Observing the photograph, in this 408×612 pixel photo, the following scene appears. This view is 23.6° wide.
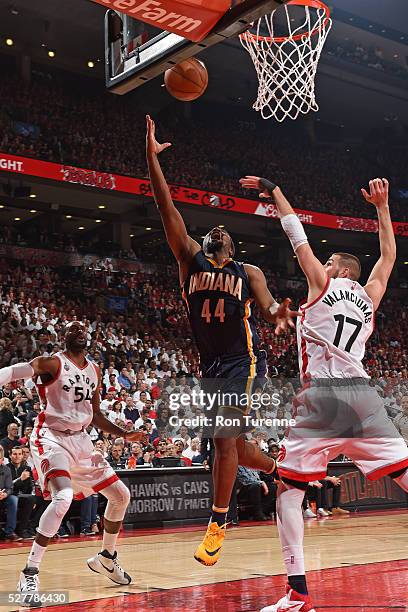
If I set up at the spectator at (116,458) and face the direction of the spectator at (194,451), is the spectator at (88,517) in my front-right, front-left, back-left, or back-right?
back-right

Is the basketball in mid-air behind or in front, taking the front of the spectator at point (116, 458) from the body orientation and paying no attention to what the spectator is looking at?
in front

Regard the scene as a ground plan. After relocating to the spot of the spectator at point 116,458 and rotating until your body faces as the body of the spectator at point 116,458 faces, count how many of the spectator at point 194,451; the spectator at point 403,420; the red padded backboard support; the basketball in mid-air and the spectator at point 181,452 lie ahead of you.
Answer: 2

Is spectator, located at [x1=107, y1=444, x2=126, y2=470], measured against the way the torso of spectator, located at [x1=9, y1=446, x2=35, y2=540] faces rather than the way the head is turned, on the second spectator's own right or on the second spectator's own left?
on the second spectator's own left

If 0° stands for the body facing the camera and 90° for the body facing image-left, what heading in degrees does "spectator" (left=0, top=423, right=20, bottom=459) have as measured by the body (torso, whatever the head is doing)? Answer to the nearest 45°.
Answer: approximately 315°

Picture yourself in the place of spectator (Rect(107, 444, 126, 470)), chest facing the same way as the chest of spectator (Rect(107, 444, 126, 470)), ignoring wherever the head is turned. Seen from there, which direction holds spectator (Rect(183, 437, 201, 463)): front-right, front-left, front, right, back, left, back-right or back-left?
back-left

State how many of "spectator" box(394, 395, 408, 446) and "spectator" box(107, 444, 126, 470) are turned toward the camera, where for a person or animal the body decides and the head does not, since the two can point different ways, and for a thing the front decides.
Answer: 2

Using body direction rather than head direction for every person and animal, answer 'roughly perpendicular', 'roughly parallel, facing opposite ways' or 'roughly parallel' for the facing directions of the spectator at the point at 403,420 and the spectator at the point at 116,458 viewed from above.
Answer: roughly parallel

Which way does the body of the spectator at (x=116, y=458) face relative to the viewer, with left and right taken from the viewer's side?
facing the viewer

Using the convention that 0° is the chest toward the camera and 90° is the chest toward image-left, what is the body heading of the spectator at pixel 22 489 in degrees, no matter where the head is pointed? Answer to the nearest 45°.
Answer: approximately 315°

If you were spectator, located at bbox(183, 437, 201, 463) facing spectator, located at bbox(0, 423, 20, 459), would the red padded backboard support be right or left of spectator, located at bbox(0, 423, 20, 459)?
left

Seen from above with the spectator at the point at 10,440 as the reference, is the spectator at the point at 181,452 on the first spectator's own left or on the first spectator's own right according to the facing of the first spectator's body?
on the first spectator's own left

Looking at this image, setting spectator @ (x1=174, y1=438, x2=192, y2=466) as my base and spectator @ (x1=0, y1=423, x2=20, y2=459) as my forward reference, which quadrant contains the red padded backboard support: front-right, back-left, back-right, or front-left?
front-left

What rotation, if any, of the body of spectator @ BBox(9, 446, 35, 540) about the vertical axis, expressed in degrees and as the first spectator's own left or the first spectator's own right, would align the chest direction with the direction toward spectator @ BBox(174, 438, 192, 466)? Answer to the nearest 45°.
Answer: approximately 90° to the first spectator's own left

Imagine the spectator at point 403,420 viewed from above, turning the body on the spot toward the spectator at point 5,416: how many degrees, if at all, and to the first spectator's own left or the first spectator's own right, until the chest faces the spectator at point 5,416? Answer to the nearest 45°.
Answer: approximately 45° to the first spectator's own right
